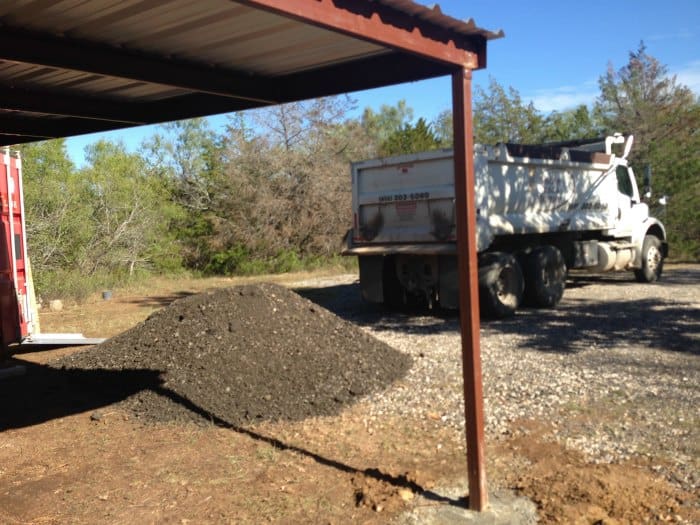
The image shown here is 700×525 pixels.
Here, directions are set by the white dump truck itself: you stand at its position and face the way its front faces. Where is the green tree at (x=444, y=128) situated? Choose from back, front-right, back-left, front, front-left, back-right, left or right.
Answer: front-left

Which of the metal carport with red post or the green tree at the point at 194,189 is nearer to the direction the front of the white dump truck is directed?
the green tree

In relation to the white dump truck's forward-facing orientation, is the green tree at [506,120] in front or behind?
in front

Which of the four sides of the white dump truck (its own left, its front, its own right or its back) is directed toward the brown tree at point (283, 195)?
left

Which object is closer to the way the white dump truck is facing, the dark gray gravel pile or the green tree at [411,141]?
the green tree

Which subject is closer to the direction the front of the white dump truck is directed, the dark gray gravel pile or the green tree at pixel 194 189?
the green tree

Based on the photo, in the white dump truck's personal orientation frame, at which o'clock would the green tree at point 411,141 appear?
The green tree is roughly at 10 o'clock from the white dump truck.

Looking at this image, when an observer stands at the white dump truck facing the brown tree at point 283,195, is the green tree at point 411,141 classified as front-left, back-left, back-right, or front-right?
front-right

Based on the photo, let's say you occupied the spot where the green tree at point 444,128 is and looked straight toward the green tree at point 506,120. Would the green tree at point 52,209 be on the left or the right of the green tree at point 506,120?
right

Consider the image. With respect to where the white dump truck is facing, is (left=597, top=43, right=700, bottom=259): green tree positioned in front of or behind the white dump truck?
in front

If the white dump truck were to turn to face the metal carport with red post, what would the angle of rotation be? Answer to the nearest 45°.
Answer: approximately 135° to its right

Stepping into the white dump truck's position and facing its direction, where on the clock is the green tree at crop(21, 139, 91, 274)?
The green tree is roughly at 8 o'clock from the white dump truck.

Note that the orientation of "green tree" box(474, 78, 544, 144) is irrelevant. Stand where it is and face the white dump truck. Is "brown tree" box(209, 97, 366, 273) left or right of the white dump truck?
right

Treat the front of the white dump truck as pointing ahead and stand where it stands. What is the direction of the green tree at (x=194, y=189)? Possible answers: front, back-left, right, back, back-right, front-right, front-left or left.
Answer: left

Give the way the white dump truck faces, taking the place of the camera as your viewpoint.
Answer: facing away from the viewer and to the right of the viewer
